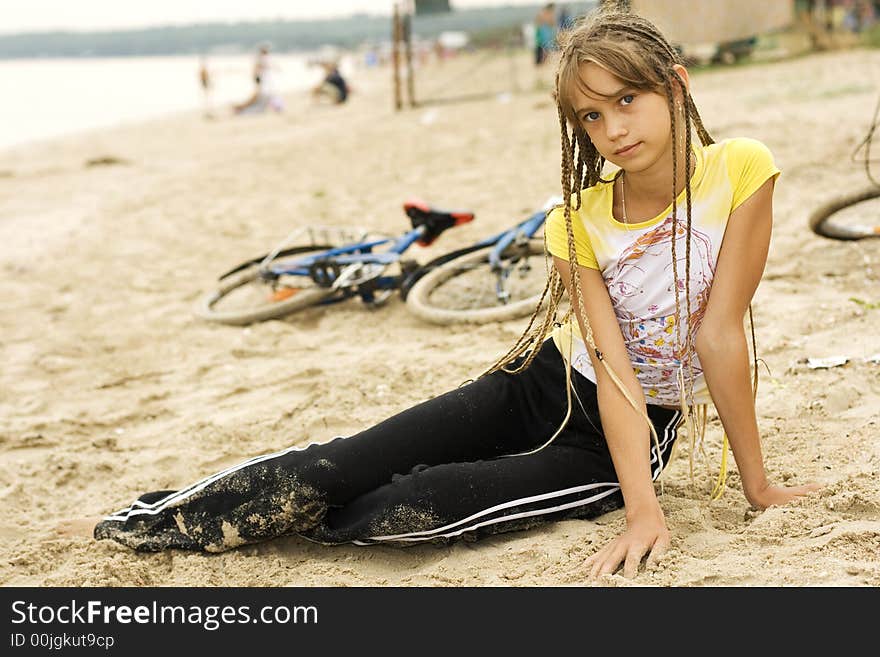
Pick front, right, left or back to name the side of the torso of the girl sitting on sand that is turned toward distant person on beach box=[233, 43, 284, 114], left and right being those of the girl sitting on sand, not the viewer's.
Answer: back

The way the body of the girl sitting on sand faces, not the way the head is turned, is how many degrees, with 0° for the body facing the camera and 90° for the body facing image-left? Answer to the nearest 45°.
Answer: approximately 0°

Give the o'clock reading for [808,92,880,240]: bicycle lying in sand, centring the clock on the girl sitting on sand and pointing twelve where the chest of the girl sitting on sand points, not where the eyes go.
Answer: The bicycle lying in sand is roughly at 7 o'clock from the girl sitting on sand.

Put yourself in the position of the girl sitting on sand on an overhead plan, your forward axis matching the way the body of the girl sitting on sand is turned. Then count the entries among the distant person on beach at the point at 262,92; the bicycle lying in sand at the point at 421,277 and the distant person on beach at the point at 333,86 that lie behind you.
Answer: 3

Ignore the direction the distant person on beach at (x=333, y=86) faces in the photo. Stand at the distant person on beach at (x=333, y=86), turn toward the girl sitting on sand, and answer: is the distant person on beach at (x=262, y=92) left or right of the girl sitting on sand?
right

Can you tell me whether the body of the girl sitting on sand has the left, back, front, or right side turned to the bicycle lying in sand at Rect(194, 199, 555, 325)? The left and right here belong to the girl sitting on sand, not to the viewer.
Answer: back

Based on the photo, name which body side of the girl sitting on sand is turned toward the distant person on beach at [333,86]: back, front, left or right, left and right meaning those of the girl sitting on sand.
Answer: back
